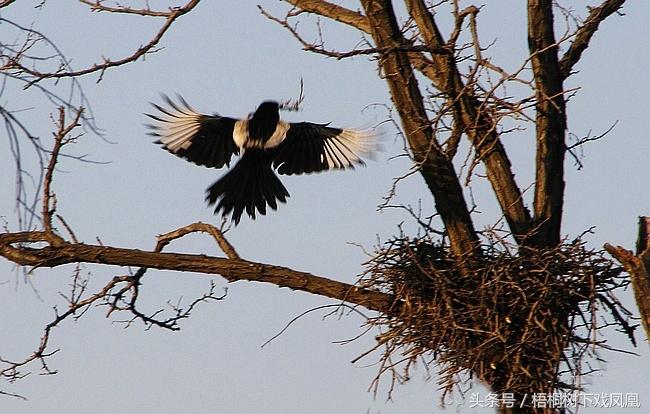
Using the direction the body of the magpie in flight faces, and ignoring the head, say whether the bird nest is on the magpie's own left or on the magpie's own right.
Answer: on the magpie's own right

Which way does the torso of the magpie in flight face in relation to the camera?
away from the camera
